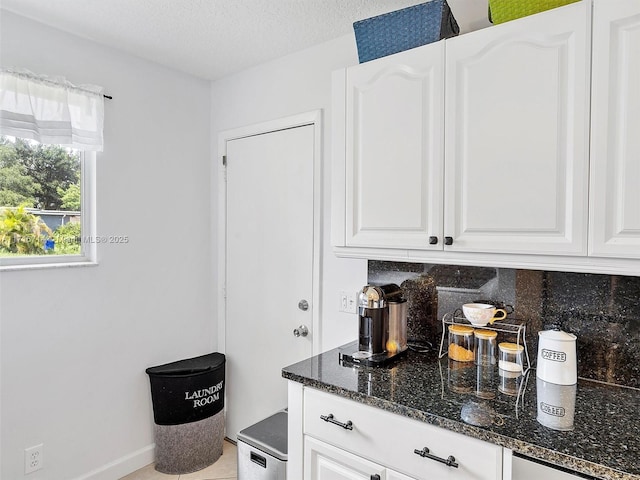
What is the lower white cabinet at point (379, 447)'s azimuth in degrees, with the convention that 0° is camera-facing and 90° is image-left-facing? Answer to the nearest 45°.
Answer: approximately 45°

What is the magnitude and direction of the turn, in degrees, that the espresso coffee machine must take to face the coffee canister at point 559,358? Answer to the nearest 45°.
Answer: approximately 135° to its left

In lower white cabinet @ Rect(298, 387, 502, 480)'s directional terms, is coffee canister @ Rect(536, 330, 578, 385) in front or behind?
behind

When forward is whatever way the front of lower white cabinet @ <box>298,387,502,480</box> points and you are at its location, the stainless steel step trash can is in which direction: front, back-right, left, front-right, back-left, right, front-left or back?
right

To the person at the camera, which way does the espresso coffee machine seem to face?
facing the viewer and to the left of the viewer

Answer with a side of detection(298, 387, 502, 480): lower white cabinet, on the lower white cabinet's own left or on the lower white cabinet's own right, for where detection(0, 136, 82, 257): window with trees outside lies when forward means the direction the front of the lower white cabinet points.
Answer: on the lower white cabinet's own right

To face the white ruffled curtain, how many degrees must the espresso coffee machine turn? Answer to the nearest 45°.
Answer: approximately 45° to its right

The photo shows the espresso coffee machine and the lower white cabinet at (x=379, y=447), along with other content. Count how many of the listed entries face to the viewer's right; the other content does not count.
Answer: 0

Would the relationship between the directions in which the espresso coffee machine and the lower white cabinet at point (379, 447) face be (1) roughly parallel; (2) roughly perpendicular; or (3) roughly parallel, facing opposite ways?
roughly parallel

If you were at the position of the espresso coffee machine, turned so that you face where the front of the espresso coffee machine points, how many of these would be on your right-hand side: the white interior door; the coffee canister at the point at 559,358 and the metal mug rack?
1

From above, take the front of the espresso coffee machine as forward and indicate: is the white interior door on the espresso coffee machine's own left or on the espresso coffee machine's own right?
on the espresso coffee machine's own right

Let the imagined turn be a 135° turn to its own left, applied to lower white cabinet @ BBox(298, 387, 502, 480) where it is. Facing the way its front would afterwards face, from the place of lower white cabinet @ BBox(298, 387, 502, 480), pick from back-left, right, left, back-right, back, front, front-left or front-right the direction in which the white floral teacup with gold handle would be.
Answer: front-left
